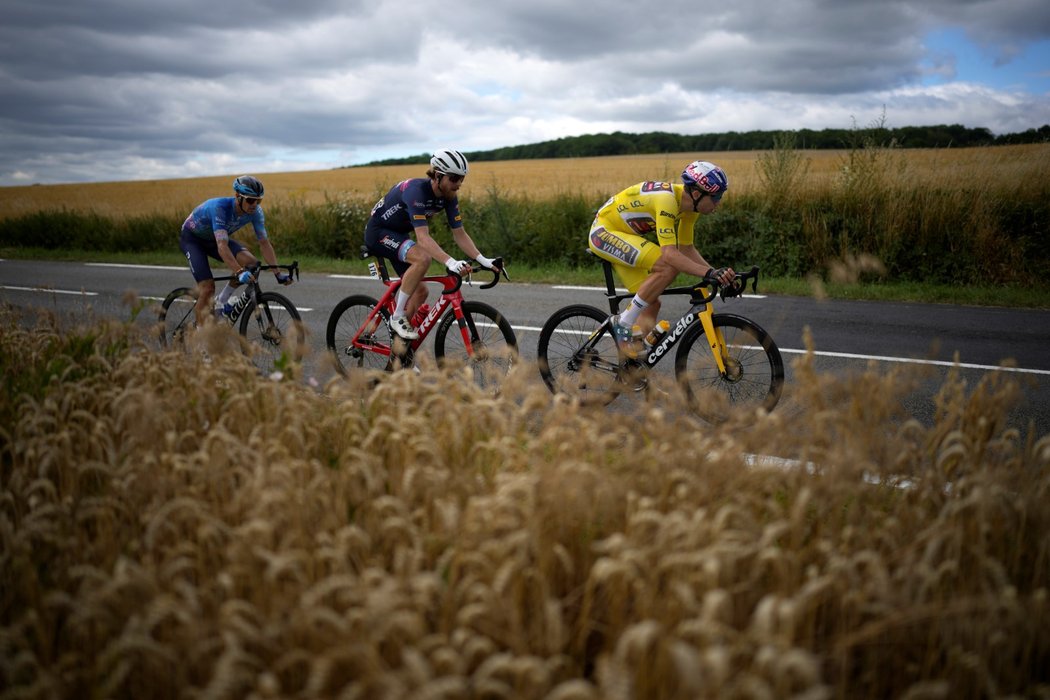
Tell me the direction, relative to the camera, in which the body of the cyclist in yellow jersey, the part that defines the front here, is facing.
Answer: to the viewer's right

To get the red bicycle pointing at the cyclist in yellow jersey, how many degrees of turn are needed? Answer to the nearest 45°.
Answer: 0° — it already faces them

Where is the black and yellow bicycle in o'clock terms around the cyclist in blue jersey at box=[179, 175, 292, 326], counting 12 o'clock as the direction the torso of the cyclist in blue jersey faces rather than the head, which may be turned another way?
The black and yellow bicycle is roughly at 12 o'clock from the cyclist in blue jersey.

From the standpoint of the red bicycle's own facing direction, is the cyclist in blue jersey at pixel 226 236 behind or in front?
behind

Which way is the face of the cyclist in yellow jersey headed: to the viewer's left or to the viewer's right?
to the viewer's right

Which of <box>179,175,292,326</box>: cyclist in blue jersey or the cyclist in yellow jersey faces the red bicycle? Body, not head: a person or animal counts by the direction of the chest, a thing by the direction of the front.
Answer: the cyclist in blue jersey

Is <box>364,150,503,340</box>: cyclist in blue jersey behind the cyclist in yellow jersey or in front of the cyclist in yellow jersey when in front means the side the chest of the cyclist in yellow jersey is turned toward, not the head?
behind

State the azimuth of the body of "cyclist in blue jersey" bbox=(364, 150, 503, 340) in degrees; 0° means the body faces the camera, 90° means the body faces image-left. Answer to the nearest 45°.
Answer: approximately 315°
